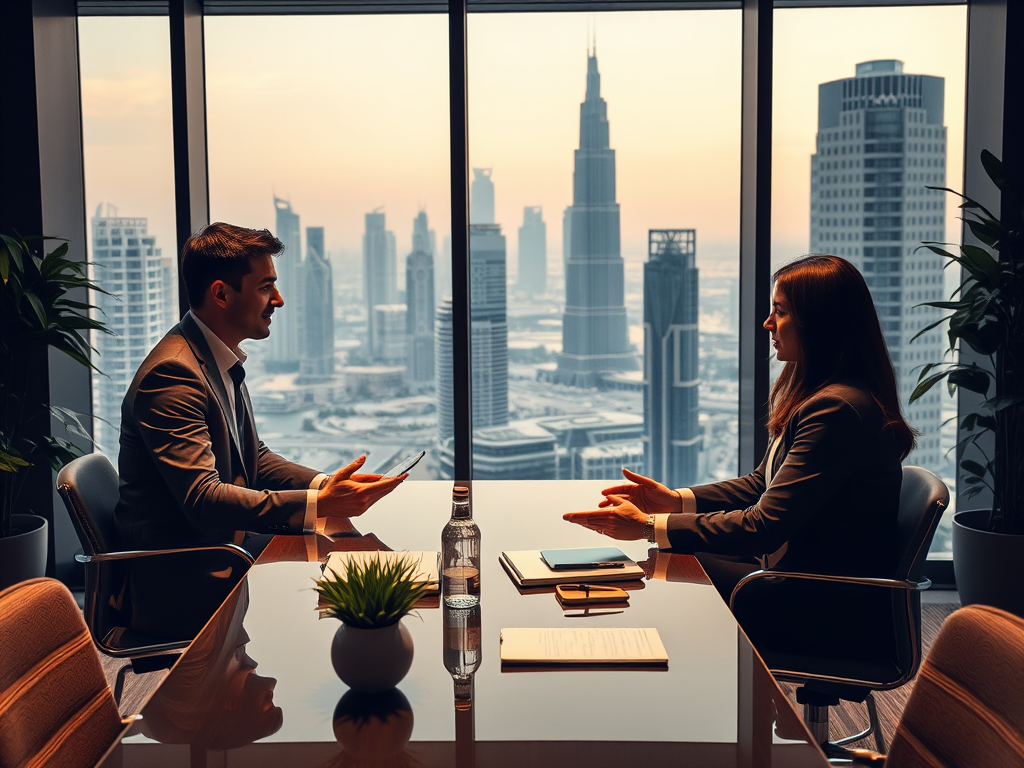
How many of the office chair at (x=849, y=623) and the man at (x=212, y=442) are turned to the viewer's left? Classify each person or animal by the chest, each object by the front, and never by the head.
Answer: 1

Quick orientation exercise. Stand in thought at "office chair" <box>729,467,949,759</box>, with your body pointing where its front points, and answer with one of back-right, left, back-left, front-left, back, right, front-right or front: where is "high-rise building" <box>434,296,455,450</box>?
front-right

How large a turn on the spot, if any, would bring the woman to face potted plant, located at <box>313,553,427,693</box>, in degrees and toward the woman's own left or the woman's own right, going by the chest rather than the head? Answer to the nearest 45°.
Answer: approximately 45° to the woman's own left

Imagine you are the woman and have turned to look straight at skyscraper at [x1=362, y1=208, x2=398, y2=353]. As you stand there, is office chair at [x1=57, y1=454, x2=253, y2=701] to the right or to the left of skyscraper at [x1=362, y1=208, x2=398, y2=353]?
left

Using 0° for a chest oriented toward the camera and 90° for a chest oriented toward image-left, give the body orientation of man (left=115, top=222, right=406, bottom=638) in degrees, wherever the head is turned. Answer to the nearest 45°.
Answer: approximately 270°

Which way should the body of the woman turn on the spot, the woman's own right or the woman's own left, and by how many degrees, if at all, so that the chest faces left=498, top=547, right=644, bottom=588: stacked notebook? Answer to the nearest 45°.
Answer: approximately 45° to the woman's own left

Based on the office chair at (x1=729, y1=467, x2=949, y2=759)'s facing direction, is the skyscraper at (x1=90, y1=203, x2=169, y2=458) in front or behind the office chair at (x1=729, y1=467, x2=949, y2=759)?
in front

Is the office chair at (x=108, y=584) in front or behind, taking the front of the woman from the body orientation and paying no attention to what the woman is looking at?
in front

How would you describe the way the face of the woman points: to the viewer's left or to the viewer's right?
to the viewer's left

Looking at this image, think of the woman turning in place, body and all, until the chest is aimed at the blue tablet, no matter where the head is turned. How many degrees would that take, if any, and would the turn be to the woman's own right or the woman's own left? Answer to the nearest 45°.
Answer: approximately 45° to the woman's own left

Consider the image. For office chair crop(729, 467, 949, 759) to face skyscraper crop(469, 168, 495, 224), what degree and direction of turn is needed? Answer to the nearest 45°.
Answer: approximately 45° to its right

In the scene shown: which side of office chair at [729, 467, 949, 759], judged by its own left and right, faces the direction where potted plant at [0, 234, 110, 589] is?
front

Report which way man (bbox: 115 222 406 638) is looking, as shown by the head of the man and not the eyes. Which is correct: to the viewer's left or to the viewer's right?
to the viewer's right

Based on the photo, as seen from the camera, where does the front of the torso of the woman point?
to the viewer's left

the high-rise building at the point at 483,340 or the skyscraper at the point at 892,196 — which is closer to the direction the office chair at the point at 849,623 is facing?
the high-rise building

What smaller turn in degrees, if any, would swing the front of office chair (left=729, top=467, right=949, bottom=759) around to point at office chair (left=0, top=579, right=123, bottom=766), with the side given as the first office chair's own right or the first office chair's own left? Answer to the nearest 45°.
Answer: approximately 45° to the first office chair's own left

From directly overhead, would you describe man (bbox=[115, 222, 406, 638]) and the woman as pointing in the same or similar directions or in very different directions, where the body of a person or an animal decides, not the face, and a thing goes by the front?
very different directions
